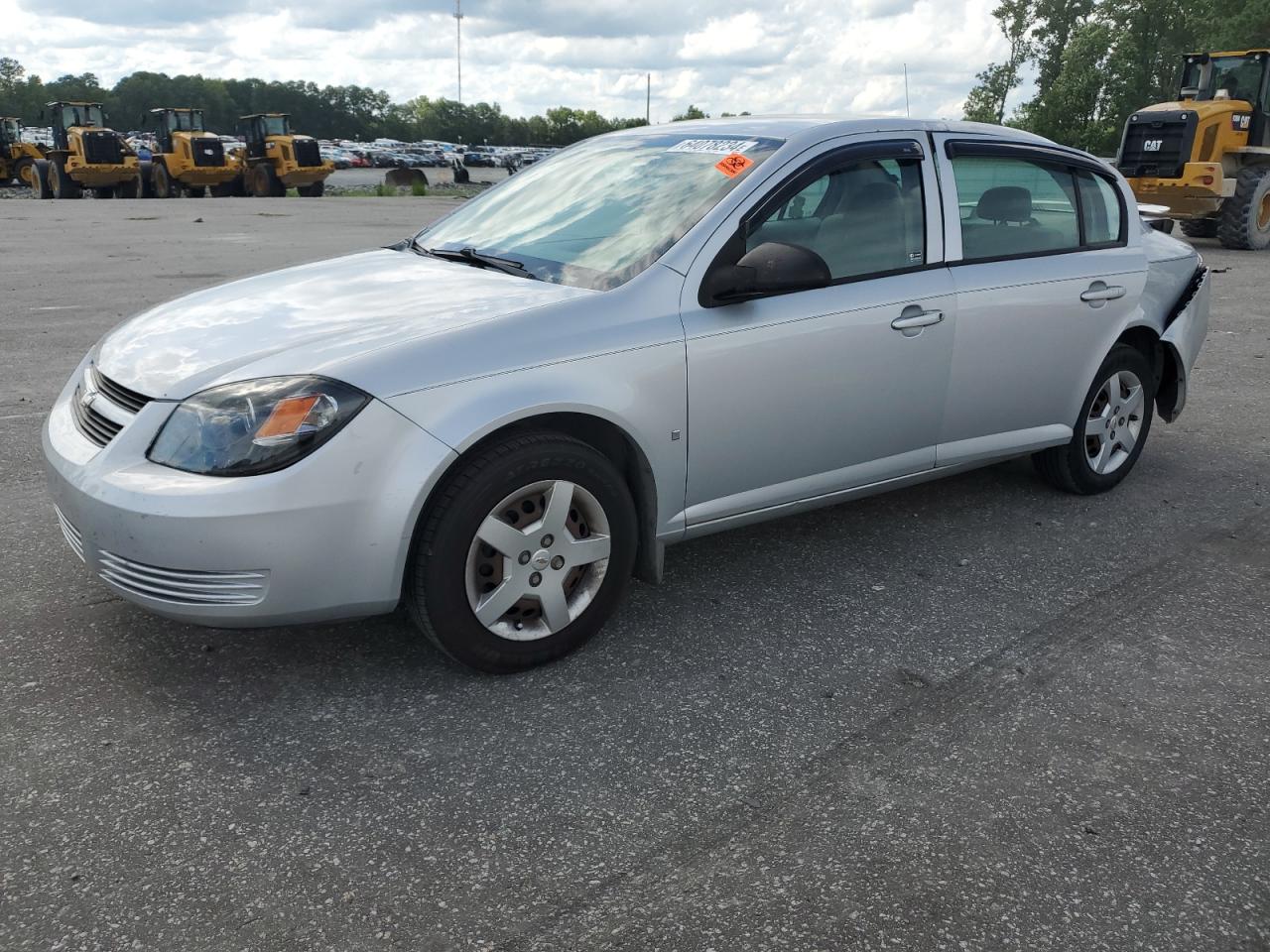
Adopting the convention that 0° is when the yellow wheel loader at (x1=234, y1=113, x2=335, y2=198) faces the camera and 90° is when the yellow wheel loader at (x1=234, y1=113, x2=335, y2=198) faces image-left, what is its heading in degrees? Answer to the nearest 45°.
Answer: approximately 135°

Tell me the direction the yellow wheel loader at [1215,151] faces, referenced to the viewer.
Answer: facing away from the viewer and to the right of the viewer

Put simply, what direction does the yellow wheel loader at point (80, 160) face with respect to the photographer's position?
facing away from the viewer and to the left of the viewer

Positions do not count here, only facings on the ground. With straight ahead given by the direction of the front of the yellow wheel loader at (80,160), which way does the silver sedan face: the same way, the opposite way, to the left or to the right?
to the left

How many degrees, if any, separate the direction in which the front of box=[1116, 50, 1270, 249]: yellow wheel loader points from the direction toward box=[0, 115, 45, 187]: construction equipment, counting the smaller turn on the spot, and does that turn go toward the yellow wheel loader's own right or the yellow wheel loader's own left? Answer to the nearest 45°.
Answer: approximately 135° to the yellow wheel loader's own left

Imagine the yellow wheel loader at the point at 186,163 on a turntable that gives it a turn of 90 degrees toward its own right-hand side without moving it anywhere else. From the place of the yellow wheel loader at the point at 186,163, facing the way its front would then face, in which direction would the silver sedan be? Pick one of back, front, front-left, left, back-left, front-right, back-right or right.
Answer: back-right

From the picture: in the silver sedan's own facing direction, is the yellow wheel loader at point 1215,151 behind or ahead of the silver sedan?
behind

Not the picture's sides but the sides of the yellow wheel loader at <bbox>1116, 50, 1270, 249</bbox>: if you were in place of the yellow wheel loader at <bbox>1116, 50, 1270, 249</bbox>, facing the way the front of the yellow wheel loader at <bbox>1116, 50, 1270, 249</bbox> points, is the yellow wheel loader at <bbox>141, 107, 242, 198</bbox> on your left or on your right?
on your left

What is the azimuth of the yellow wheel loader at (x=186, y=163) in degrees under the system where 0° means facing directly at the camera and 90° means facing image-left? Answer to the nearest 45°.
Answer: approximately 135°

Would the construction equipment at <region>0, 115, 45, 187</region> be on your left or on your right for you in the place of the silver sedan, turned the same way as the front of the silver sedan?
on your right

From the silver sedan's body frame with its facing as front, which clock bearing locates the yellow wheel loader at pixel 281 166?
The yellow wheel loader is roughly at 4 o'clock from the silver sedan.
